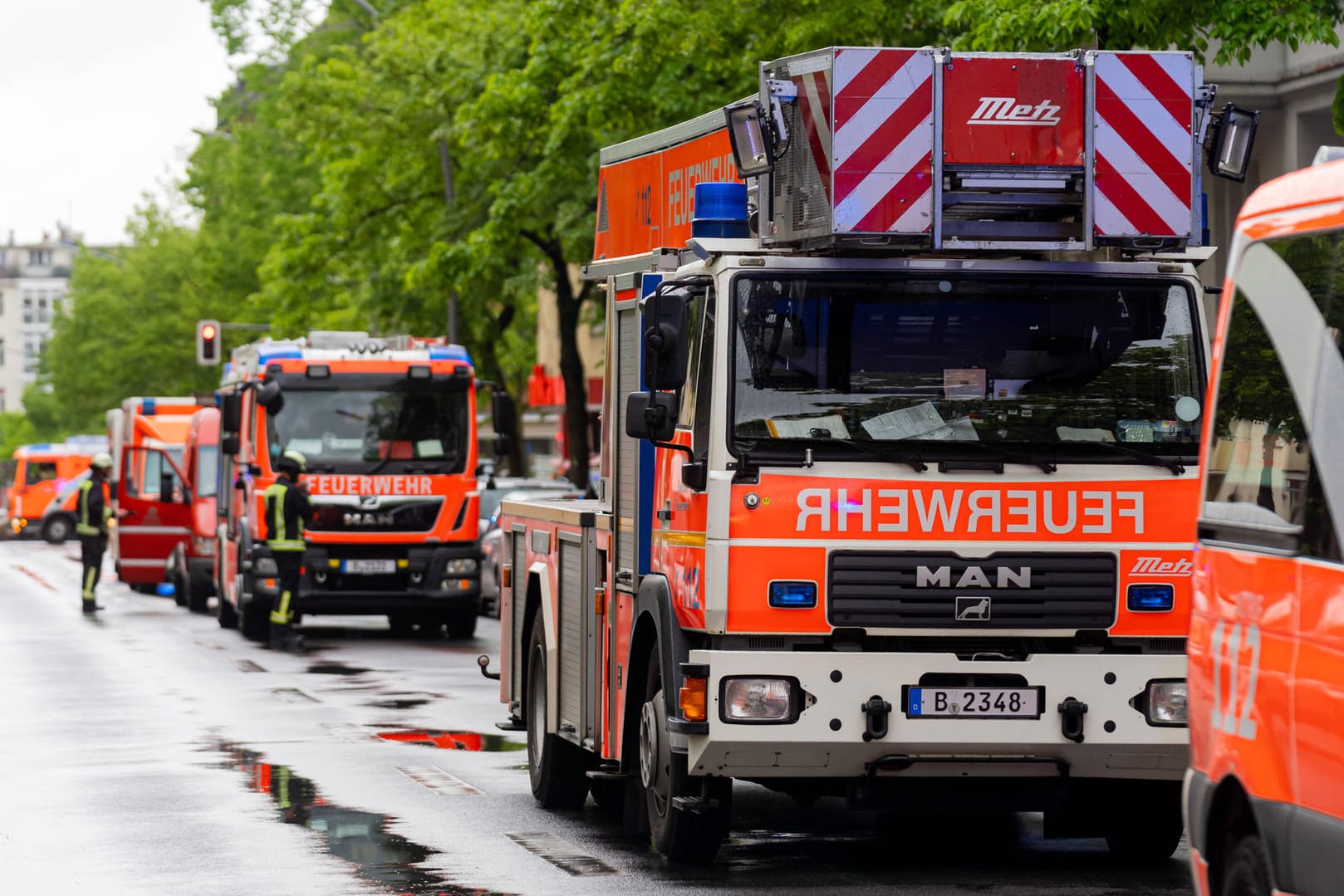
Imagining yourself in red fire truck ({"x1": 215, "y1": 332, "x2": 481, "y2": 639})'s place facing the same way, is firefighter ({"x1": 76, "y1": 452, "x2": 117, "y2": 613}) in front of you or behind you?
behind

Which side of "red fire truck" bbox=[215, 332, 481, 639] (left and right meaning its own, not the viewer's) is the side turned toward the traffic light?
back
